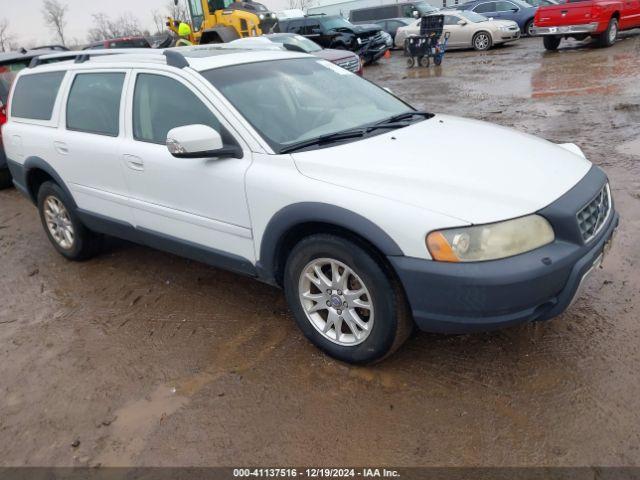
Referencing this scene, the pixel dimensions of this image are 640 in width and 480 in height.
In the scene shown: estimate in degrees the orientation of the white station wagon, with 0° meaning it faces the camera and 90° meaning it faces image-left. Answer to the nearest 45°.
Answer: approximately 315°

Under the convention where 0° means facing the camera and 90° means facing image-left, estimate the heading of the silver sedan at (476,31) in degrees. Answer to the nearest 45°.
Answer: approximately 315°

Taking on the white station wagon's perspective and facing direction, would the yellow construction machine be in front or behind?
behind

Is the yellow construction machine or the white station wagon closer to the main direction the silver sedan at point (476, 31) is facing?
the white station wagon

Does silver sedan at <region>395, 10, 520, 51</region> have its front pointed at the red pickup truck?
yes

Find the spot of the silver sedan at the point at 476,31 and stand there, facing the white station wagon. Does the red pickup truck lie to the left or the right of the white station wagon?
left

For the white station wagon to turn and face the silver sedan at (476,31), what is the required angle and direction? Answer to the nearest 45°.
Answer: approximately 135° to its left

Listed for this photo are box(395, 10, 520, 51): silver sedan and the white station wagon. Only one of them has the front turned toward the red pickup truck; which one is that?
the silver sedan
